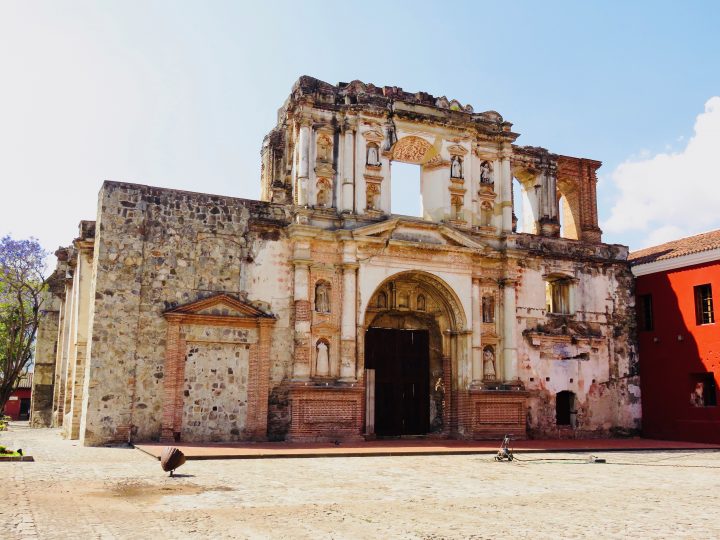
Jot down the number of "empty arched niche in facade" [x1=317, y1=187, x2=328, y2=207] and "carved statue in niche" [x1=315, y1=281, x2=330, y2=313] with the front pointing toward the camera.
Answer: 2

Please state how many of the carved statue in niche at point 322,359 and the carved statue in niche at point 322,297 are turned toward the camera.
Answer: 2

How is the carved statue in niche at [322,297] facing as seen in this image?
toward the camera

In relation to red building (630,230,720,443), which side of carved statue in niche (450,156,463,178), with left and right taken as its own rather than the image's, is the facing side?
left

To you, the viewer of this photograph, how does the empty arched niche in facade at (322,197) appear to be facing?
facing the viewer

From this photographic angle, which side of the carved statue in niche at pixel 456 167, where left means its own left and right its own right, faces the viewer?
front
